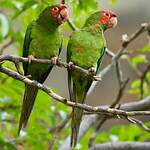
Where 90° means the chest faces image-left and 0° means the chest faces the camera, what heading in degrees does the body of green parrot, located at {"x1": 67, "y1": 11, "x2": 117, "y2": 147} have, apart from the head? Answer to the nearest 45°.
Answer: approximately 315°
